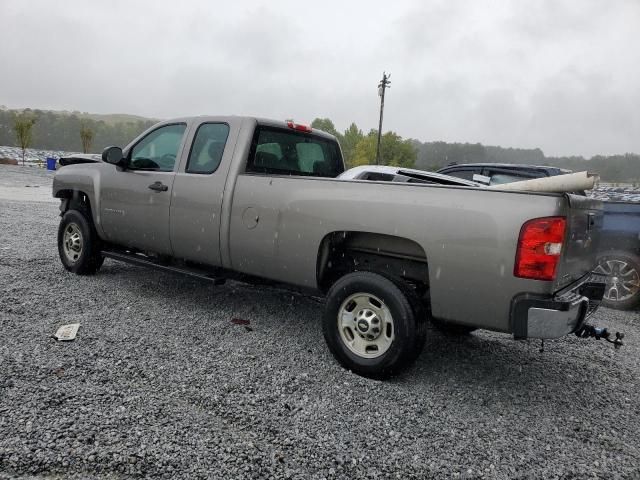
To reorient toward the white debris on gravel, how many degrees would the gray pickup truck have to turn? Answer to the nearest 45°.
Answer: approximately 45° to its left

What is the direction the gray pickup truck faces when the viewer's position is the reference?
facing away from the viewer and to the left of the viewer
